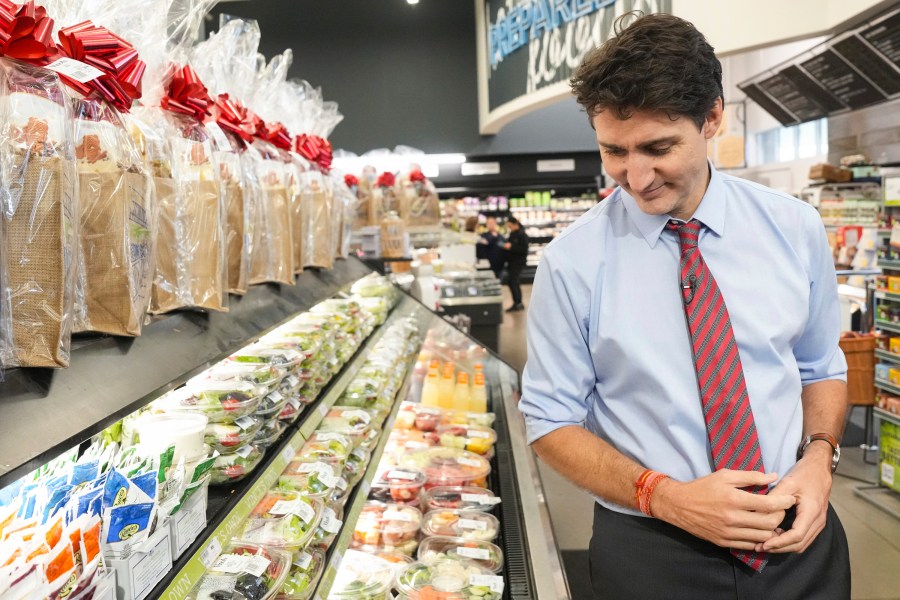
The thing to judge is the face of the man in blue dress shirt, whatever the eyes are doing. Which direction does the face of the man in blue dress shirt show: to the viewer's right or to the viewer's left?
to the viewer's left

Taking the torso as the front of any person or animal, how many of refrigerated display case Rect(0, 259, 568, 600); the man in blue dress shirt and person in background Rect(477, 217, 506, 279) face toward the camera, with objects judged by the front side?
2

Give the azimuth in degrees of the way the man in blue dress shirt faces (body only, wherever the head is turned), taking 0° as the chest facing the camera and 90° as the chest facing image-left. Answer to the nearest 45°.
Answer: approximately 0°

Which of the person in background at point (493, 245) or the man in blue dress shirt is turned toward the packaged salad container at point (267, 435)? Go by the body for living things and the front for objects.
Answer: the person in background

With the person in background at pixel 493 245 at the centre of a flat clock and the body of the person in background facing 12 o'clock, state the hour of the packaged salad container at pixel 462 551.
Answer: The packaged salad container is roughly at 12 o'clock from the person in background.

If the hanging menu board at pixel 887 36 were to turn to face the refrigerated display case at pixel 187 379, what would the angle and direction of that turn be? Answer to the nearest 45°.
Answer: approximately 45° to its left

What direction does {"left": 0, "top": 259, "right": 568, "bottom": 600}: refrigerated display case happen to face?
to the viewer's right

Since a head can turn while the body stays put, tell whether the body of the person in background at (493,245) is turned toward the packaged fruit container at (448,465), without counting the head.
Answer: yes

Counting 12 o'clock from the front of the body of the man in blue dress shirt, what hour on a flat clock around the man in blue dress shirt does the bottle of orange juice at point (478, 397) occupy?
The bottle of orange juice is roughly at 5 o'clock from the man in blue dress shirt.

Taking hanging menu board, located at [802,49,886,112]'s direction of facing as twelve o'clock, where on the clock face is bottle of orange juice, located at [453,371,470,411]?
The bottle of orange juice is roughly at 11 o'clock from the hanging menu board.
